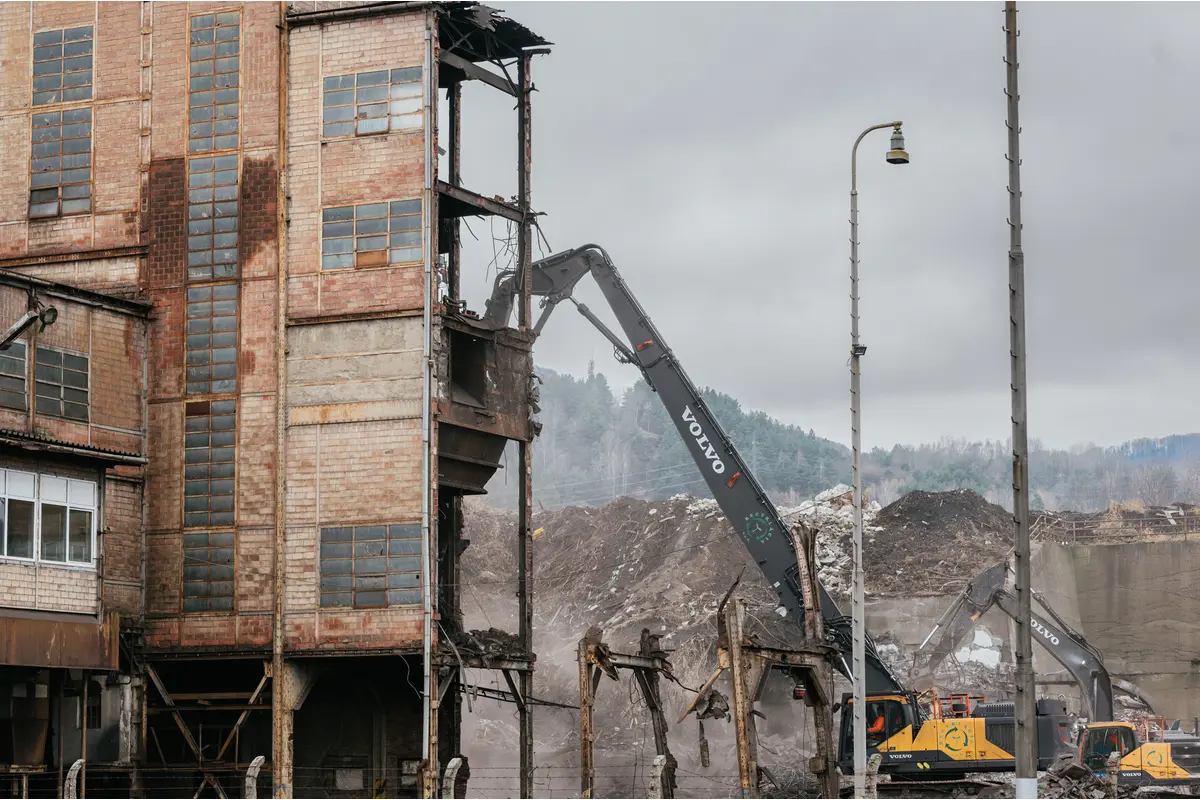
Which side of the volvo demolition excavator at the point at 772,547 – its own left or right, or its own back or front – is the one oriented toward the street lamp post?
left

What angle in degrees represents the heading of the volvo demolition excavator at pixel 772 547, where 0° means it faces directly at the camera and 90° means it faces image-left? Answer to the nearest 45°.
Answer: approximately 90°

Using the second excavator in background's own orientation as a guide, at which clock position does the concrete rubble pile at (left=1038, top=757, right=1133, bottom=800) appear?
The concrete rubble pile is roughly at 9 o'clock from the second excavator in background.

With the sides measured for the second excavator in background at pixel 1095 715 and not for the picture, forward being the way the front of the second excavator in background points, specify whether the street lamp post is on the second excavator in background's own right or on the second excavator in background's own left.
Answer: on the second excavator in background's own left

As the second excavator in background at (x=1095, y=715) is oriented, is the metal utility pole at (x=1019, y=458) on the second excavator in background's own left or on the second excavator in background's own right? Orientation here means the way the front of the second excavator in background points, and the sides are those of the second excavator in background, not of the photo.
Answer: on the second excavator in background's own left

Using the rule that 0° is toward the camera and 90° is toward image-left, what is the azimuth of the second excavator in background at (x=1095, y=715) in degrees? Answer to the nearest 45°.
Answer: approximately 90°

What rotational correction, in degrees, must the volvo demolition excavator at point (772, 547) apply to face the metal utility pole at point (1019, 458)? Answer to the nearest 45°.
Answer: approximately 90° to its left

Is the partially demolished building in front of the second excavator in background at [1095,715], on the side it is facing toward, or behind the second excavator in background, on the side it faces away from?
in front
